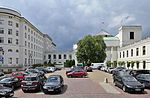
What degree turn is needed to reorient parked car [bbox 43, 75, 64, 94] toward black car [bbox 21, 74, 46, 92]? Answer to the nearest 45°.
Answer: approximately 90° to its right

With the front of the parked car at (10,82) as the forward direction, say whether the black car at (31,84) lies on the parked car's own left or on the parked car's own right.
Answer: on the parked car's own left

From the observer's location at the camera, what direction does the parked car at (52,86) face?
facing the viewer and to the left of the viewer

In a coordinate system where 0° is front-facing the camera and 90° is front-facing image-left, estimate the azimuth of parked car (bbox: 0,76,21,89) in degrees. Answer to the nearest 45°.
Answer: approximately 45°

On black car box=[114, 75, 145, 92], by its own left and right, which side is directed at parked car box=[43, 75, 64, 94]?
right

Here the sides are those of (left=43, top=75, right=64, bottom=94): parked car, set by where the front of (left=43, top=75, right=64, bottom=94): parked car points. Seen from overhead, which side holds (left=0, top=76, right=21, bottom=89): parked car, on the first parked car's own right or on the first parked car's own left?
on the first parked car's own right

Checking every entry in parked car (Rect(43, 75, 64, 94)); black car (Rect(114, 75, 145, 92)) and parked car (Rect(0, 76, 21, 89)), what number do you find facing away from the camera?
0

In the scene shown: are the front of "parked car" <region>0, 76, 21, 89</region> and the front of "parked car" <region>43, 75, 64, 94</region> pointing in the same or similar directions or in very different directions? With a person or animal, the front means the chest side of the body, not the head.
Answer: same or similar directions

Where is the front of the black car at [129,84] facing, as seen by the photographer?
facing the viewer and to the right of the viewer
